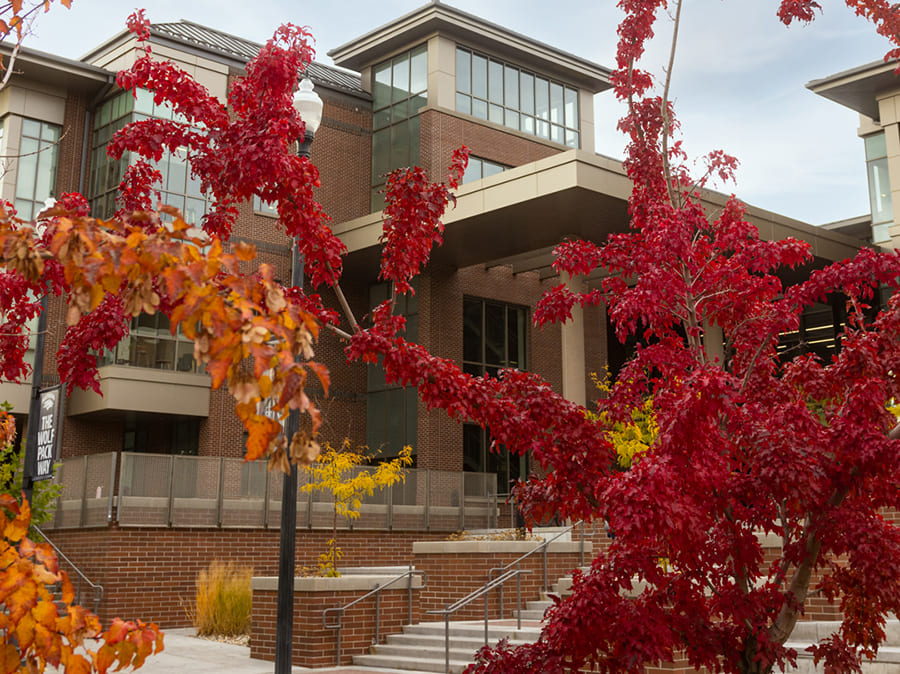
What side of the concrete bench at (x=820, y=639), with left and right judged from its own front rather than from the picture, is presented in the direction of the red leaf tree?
front

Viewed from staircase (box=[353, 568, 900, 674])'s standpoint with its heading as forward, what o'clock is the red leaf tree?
The red leaf tree is roughly at 10 o'clock from the staircase.

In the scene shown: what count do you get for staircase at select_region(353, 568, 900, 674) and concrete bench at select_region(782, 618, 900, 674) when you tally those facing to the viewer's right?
0

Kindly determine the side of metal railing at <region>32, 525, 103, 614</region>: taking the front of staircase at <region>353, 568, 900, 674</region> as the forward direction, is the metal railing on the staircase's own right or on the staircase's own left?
on the staircase's own right

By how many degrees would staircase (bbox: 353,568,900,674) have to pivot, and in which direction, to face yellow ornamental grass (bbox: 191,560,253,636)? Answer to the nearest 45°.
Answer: approximately 90° to its right

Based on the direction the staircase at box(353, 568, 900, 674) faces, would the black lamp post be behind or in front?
in front

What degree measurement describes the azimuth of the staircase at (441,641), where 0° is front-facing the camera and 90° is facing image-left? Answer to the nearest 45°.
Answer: approximately 45°

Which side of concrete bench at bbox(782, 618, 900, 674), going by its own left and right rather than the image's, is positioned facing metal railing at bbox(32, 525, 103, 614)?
right

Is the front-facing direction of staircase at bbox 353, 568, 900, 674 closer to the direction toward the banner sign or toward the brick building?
the banner sign

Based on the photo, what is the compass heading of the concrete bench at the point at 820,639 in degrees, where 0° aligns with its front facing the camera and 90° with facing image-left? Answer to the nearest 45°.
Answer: approximately 0°

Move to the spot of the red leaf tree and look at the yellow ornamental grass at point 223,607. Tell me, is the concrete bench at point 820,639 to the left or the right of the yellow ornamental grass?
right
